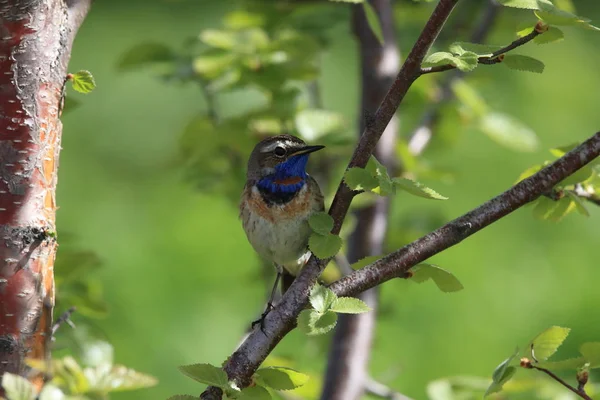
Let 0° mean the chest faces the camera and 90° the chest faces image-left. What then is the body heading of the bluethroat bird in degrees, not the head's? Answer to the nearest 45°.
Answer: approximately 0°

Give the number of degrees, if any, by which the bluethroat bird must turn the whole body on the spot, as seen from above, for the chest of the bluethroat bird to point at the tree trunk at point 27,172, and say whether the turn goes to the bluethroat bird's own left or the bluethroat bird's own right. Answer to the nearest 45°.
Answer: approximately 45° to the bluethroat bird's own right

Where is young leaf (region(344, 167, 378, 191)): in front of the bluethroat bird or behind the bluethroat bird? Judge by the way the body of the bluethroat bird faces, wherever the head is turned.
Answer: in front

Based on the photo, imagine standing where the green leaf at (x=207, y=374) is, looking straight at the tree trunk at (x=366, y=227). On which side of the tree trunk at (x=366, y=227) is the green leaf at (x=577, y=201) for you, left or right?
right
